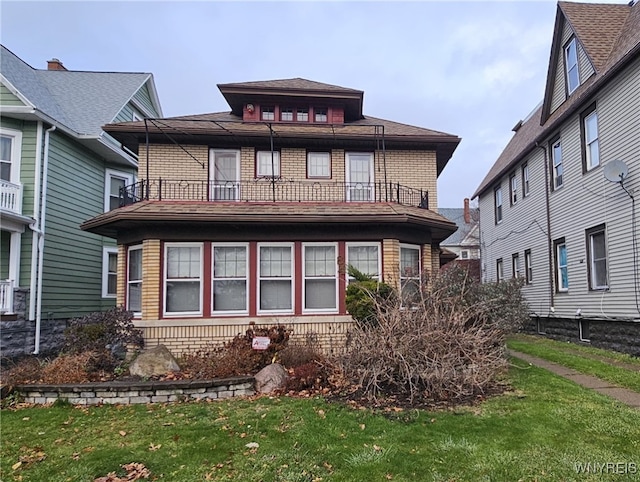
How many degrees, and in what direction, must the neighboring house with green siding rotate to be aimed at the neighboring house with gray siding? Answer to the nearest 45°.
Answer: approximately 90° to its left

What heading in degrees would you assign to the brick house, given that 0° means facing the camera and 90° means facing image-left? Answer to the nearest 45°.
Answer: approximately 0°

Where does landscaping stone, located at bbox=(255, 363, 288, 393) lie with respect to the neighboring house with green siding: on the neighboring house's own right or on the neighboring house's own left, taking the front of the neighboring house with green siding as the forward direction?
on the neighboring house's own left

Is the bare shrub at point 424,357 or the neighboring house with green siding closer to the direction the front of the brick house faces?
the bare shrub

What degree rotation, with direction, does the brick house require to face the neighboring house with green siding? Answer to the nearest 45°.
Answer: approximately 135° to its right

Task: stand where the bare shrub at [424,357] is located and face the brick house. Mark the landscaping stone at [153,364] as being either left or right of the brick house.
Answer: left

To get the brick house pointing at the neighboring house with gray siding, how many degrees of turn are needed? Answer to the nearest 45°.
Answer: approximately 90° to its left

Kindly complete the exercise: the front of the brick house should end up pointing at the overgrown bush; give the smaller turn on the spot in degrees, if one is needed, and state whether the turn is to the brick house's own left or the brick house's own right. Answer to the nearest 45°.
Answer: approximately 45° to the brick house's own left

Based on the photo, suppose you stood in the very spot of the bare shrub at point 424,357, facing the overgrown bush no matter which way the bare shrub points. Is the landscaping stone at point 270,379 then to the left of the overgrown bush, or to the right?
left

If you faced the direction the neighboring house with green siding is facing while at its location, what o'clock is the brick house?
The brick house is roughly at 9 o'clock from the neighboring house with green siding.
